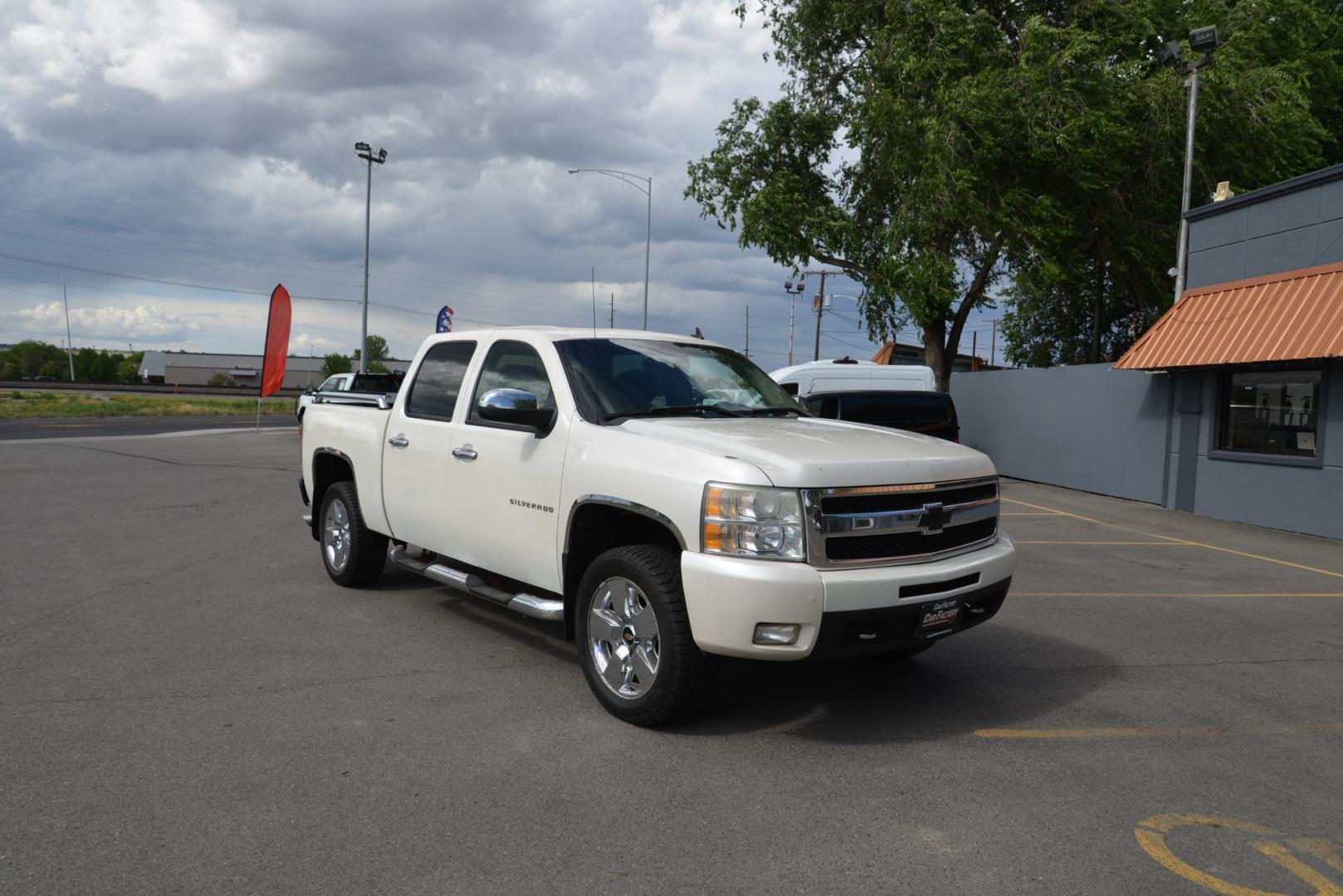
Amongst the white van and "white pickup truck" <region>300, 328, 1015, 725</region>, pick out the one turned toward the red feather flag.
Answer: the white van

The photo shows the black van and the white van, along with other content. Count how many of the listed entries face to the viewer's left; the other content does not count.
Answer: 2

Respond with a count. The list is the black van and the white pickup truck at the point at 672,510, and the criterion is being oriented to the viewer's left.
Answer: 1

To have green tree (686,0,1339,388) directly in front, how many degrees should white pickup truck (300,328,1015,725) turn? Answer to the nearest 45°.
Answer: approximately 135° to its left

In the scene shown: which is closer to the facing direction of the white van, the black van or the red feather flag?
the red feather flag

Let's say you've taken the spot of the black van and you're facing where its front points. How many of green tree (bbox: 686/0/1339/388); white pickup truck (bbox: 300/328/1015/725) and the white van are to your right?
2

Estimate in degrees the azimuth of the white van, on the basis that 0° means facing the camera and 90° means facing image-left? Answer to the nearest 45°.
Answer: approximately 90°

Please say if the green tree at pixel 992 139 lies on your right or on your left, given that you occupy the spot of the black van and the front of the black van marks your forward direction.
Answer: on your right

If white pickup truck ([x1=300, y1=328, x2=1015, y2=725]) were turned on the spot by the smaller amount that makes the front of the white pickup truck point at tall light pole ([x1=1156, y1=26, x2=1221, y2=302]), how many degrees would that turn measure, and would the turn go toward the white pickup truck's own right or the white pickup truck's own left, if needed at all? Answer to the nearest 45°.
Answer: approximately 90° to the white pickup truck's own left

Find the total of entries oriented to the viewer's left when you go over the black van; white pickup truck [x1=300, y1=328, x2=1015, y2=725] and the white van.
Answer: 2

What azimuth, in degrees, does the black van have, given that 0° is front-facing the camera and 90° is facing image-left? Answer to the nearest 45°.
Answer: approximately 90°

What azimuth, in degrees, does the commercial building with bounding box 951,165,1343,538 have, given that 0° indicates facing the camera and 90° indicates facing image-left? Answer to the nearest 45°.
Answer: approximately 45°

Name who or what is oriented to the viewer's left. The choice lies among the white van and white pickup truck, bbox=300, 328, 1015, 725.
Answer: the white van

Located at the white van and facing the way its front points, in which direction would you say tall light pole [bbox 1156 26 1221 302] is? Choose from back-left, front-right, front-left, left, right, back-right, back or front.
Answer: back
